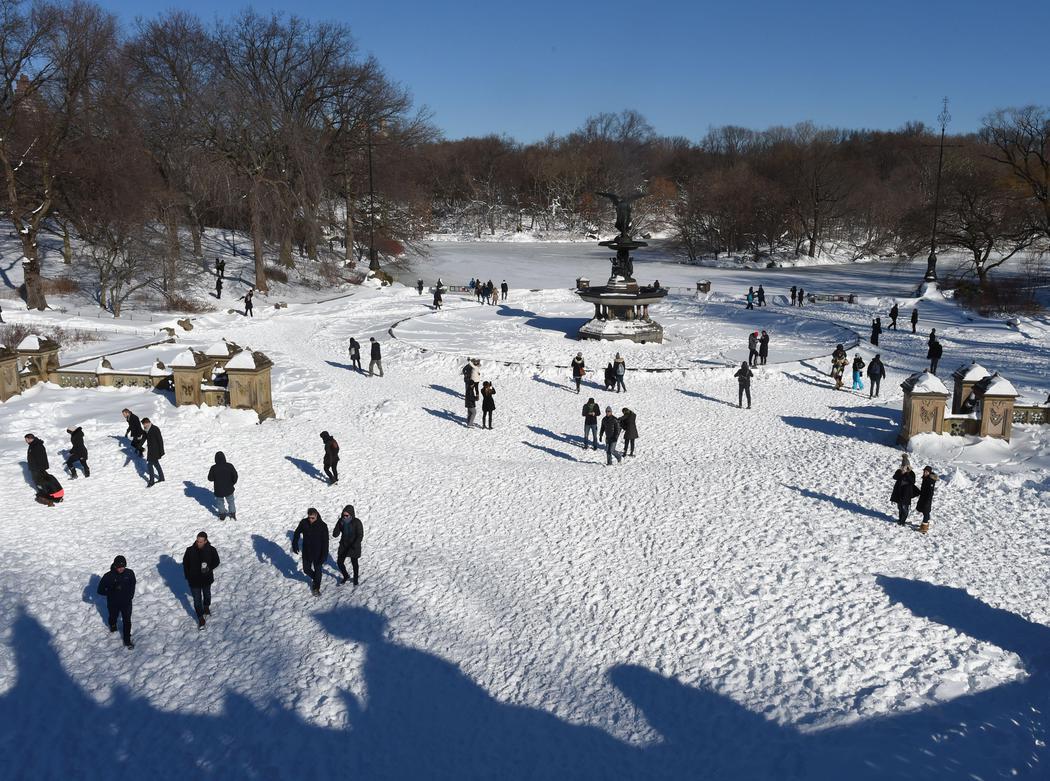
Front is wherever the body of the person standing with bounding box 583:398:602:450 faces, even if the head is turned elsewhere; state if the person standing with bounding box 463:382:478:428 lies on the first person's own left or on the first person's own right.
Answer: on the first person's own right

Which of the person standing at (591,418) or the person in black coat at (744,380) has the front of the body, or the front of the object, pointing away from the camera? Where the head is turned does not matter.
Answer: the person in black coat

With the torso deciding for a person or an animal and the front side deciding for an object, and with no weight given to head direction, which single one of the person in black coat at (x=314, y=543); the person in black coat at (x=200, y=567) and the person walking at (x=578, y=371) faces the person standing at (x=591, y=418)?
the person walking at (x=578, y=371)

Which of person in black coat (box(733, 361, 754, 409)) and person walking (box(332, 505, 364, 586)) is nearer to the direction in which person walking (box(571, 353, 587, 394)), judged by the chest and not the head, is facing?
the person walking

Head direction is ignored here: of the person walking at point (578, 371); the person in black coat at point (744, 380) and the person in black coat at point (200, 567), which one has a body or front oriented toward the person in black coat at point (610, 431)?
the person walking

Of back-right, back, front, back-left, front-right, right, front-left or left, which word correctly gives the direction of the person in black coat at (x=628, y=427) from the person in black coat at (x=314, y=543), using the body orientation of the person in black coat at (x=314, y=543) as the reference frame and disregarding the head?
back-left

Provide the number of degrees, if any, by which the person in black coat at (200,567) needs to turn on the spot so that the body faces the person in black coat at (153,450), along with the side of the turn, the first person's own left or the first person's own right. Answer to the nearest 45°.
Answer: approximately 180°

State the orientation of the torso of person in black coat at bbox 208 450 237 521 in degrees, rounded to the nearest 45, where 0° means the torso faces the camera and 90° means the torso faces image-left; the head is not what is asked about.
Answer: approximately 180°

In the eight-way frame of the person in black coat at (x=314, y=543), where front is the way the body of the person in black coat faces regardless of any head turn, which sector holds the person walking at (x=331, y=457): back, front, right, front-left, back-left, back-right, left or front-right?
back

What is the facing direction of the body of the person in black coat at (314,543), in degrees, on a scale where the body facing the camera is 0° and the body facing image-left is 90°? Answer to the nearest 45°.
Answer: approximately 0°
